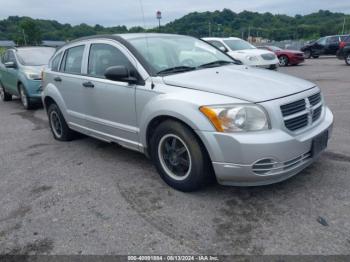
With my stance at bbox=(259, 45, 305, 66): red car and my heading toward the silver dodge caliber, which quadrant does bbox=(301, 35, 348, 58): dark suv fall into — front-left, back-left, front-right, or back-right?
back-left

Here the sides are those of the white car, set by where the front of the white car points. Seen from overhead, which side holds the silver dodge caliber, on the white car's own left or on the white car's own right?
on the white car's own right

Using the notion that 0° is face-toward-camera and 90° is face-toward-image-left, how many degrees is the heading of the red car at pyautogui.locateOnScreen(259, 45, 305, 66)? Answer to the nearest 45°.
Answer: approximately 315°

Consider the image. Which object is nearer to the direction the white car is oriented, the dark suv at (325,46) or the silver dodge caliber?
the silver dodge caliber

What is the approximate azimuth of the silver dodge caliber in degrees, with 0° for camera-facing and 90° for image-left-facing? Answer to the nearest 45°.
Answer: approximately 315°

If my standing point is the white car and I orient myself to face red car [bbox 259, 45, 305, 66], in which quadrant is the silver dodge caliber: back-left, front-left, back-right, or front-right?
back-right
